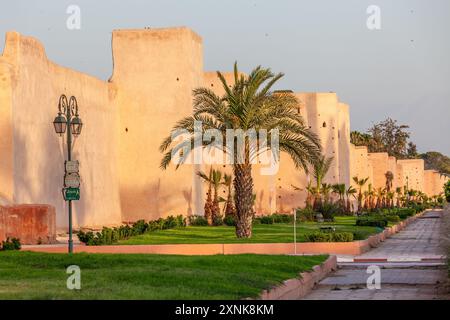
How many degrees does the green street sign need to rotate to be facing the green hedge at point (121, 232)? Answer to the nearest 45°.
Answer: approximately 180°

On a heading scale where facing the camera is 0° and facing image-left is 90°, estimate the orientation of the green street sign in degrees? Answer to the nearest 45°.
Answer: approximately 0°

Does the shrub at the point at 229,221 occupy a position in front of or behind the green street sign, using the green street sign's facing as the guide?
behind

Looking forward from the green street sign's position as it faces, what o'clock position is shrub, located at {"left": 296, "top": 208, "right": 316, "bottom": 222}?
The shrub is roughly at 7 o'clock from the green street sign.

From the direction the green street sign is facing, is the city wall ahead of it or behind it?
behind

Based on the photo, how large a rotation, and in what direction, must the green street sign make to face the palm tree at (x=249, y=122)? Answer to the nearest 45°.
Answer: approximately 135° to its left
